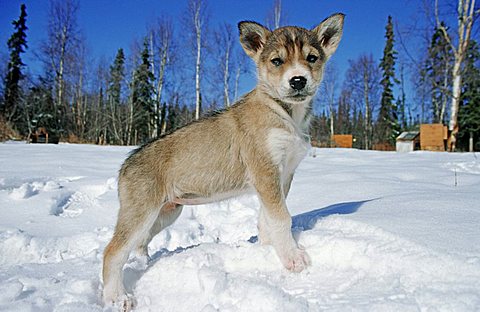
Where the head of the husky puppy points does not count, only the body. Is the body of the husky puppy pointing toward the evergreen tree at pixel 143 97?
no

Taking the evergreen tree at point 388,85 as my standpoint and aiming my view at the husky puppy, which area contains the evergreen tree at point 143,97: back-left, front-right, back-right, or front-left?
front-right

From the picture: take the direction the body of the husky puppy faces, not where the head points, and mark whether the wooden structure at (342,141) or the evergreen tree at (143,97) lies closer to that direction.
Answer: the wooden structure

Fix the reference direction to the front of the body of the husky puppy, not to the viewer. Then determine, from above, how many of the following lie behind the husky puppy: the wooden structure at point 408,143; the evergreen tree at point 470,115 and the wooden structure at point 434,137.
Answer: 0

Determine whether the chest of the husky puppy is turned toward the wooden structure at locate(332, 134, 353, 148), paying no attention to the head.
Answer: no

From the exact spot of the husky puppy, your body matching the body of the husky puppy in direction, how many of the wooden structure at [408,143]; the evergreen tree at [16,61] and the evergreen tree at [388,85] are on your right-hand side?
0

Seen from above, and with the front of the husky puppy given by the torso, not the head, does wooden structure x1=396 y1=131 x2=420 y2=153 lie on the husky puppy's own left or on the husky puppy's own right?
on the husky puppy's own left

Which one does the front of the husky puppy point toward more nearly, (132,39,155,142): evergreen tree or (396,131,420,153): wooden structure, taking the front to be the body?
the wooden structure

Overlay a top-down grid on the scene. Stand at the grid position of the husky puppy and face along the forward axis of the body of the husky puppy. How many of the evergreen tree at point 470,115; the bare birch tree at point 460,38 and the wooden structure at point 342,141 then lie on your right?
0

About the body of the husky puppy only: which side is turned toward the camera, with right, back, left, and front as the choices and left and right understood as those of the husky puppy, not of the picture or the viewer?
right

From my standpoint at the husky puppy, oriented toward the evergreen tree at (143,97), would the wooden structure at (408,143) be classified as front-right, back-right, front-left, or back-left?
front-right

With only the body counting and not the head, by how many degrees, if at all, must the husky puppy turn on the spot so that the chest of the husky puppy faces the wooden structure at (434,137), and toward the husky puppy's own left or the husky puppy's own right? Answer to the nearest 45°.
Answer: approximately 45° to the husky puppy's own left

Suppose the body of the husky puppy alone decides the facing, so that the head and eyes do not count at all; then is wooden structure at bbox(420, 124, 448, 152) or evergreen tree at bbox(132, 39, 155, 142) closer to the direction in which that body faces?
the wooden structure
